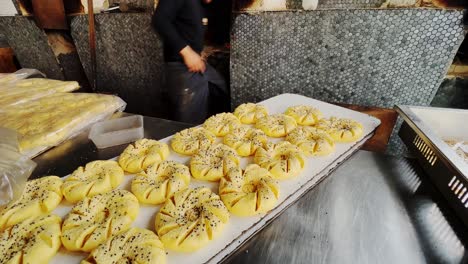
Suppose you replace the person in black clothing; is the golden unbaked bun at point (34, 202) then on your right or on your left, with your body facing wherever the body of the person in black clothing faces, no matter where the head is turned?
on your right

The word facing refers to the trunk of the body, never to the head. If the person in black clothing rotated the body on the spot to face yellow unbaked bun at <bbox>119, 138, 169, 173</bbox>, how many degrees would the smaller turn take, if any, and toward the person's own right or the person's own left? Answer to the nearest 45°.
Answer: approximately 90° to the person's own right

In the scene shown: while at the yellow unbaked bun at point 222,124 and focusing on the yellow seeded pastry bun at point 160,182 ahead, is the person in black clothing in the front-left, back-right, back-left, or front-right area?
back-right

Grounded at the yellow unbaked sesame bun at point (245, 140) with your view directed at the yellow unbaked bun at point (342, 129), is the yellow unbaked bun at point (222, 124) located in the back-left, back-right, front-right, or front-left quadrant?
back-left

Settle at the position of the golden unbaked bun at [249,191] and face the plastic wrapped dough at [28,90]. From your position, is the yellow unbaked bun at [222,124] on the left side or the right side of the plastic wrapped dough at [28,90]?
right

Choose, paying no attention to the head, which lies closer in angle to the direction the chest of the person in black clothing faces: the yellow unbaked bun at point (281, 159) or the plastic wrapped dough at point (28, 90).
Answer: the yellow unbaked bun
